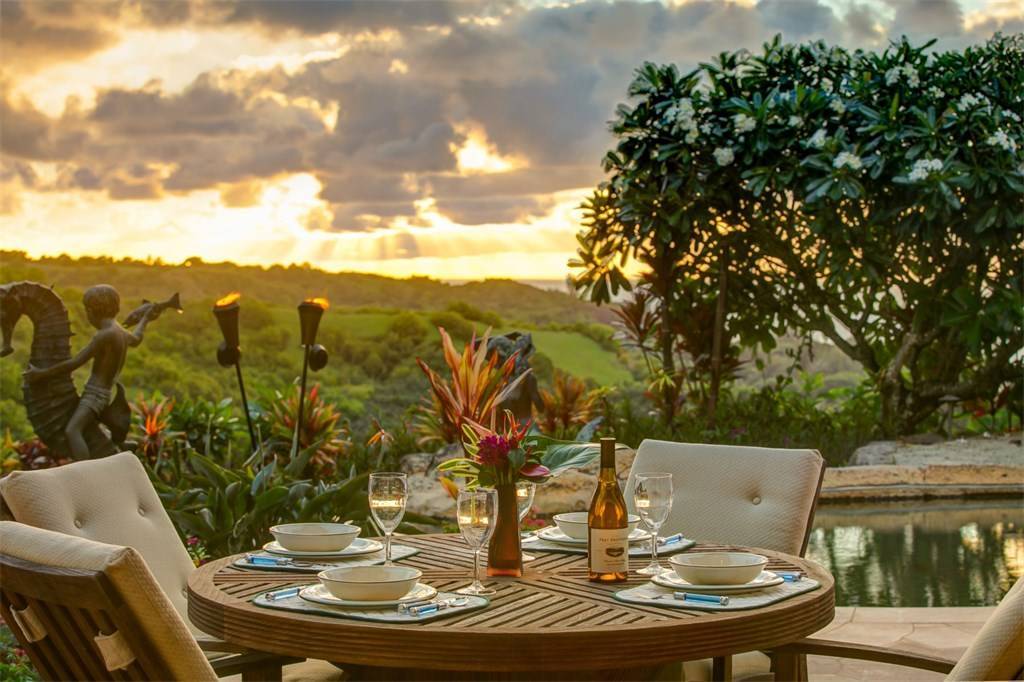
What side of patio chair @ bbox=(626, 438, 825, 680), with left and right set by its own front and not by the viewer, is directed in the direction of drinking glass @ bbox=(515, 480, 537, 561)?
front

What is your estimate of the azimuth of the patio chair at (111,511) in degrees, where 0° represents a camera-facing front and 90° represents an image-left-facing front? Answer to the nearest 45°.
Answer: approximately 315°

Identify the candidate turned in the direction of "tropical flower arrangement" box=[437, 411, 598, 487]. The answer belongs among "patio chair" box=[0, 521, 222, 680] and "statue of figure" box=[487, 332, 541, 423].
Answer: the patio chair

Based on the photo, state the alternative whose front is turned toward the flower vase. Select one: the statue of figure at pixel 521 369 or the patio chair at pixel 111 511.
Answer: the patio chair

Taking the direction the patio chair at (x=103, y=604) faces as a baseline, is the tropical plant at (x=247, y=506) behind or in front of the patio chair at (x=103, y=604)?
in front

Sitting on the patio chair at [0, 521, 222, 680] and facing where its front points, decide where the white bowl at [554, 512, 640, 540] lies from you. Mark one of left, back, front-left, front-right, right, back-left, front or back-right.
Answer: front

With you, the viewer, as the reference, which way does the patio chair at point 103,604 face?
facing away from the viewer and to the right of the viewer

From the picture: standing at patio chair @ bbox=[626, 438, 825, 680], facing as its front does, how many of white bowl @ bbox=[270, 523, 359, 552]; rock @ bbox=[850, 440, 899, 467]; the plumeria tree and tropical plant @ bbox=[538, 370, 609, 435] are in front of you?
1

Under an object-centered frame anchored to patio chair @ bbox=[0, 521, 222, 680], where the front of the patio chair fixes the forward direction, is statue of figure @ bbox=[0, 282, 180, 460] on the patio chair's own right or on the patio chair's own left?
on the patio chair's own left

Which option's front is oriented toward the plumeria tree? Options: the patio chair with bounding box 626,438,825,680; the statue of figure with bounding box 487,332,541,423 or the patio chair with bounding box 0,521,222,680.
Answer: the patio chair with bounding box 0,521,222,680
